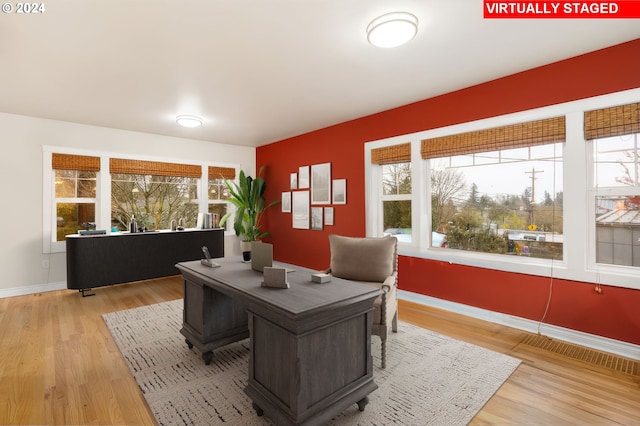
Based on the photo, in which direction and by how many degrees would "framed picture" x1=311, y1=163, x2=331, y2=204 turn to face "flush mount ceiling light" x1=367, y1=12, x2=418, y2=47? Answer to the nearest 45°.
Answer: approximately 45° to its left

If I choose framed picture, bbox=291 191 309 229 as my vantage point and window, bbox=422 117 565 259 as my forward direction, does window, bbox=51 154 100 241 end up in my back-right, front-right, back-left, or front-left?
back-right

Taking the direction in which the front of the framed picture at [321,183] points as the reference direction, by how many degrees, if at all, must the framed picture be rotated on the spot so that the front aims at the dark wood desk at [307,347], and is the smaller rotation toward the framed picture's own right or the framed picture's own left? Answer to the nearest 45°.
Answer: approximately 45° to the framed picture's own left

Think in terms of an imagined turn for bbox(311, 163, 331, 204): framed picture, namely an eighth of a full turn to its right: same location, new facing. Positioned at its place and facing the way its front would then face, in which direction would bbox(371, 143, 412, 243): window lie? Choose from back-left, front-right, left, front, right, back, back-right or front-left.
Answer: back-left

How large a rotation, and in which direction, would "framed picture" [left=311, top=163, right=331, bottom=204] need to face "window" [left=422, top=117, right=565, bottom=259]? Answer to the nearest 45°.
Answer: approximately 90° to its left

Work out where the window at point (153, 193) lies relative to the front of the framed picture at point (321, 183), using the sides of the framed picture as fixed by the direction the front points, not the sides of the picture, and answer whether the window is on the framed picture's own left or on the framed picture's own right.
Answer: on the framed picture's own right

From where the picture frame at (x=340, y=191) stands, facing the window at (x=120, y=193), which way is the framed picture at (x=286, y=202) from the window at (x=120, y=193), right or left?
right

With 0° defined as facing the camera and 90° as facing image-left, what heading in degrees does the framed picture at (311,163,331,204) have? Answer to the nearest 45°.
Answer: approximately 45°

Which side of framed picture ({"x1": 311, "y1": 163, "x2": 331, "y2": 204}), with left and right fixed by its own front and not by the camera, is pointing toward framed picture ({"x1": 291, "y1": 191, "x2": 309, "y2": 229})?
right

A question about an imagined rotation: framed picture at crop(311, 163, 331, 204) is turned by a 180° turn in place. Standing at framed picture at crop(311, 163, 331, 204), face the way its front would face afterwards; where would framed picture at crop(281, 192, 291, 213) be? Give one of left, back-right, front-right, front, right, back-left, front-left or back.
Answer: left
